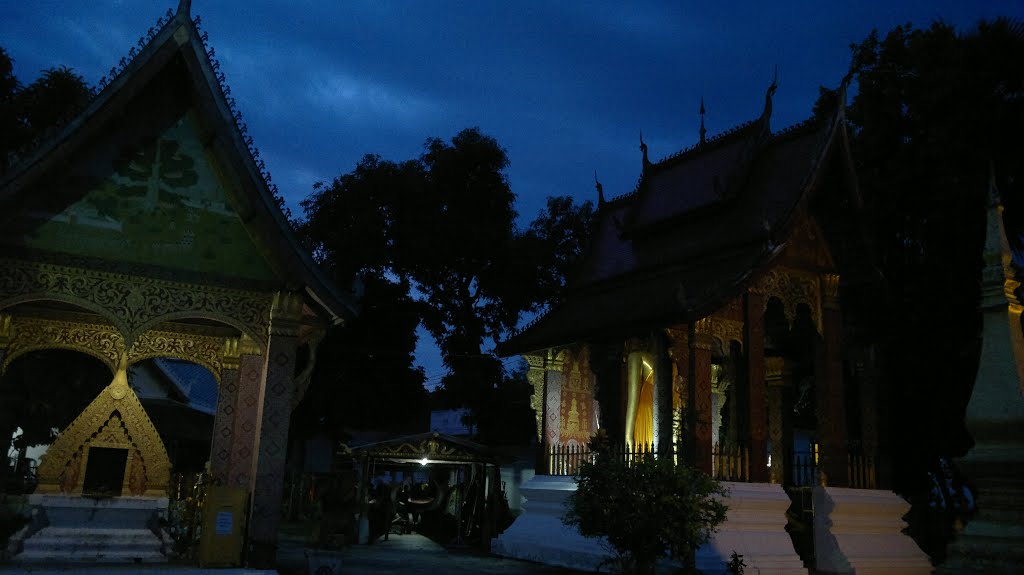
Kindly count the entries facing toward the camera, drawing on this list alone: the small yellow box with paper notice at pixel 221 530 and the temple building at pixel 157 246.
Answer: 2

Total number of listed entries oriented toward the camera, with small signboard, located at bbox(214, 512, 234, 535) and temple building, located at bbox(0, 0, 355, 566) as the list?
2

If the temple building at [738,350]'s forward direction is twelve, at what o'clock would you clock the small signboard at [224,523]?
The small signboard is roughly at 3 o'clock from the temple building.

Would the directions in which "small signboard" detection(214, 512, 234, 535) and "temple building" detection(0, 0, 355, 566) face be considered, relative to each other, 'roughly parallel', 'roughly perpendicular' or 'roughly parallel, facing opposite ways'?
roughly parallel

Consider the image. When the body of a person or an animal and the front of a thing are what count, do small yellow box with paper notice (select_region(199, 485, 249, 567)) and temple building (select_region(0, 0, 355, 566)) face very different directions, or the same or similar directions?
same or similar directions

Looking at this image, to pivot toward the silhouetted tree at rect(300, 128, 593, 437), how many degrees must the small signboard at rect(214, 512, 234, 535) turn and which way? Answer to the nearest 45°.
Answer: approximately 180°

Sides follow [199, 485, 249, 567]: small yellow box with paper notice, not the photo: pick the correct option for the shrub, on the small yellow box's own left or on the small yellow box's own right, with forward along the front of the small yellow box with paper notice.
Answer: on the small yellow box's own left

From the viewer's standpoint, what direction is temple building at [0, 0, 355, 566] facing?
toward the camera

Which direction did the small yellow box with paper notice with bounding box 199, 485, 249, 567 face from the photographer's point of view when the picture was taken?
facing the viewer

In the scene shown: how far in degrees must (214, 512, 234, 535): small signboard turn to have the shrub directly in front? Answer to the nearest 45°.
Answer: approximately 90° to its left

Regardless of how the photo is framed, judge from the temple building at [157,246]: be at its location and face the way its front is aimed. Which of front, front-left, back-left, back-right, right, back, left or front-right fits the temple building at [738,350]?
left

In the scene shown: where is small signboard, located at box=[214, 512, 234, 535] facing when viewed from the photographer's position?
facing the viewer
